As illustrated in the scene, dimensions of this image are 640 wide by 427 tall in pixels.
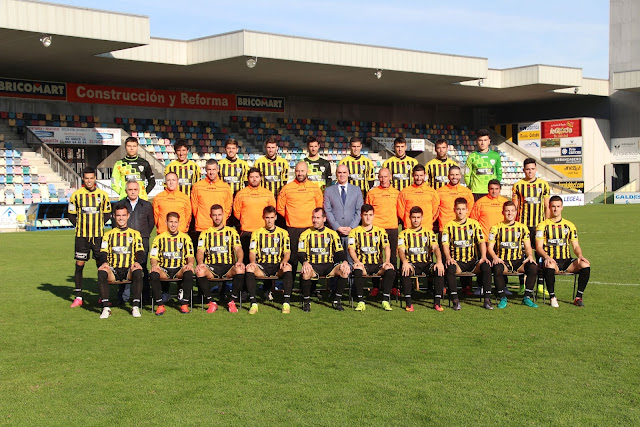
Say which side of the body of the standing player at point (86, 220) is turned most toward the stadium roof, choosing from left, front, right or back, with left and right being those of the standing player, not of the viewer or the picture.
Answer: back

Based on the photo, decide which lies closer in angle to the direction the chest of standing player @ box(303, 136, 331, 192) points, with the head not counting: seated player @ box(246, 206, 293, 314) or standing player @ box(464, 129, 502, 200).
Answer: the seated player

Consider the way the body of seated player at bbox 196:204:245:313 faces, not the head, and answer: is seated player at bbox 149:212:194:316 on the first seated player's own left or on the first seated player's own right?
on the first seated player's own right

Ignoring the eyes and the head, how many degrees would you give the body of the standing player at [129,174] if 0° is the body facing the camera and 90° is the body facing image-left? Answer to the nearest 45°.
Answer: approximately 0°

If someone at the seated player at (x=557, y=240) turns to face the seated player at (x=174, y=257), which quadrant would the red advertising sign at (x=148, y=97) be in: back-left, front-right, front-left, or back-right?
front-right

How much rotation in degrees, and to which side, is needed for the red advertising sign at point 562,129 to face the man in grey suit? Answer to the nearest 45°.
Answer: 0° — it already faces them

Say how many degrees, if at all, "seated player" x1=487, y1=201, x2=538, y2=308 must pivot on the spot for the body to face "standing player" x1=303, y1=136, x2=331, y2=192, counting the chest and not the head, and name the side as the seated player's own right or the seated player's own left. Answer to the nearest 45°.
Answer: approximately 90° to the seated player's own right

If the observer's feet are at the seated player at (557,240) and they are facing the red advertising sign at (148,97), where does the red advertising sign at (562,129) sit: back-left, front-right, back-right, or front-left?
front-right

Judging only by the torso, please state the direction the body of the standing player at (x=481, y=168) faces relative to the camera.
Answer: toward the camera

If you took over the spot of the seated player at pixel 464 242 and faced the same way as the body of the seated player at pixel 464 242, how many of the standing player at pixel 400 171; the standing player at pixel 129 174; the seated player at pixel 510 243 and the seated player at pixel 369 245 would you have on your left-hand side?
1

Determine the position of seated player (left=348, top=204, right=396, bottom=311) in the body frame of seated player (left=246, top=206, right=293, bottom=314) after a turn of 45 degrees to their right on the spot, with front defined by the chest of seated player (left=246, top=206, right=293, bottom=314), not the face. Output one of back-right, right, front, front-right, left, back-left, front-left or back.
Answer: back-left

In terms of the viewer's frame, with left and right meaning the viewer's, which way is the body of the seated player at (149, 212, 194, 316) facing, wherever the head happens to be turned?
facing the viewer

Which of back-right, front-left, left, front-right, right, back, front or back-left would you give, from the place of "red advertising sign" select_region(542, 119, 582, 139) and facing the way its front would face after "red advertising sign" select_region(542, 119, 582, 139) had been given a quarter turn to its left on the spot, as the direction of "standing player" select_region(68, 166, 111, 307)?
right

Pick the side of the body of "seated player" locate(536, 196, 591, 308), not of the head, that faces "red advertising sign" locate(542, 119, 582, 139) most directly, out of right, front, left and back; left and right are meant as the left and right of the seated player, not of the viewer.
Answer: back

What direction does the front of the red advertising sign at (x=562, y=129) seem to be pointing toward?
toward the camera

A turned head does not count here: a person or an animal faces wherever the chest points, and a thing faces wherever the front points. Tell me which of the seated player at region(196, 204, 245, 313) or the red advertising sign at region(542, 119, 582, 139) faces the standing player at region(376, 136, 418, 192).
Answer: the red advertising sign

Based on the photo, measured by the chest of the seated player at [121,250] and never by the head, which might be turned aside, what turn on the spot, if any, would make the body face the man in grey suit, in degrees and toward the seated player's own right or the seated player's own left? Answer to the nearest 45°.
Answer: approximately 90° to the seated player's own left
